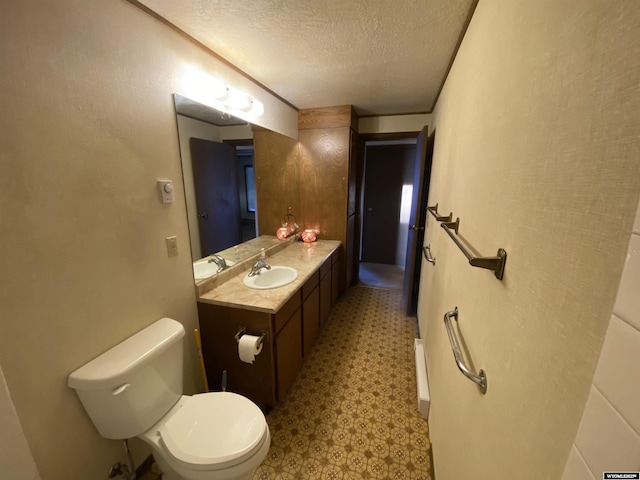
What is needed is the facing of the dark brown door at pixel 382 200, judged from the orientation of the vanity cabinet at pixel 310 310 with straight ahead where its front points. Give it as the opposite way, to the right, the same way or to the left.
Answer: to the right

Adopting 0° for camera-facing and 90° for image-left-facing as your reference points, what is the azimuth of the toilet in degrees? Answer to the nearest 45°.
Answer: approximately 315°

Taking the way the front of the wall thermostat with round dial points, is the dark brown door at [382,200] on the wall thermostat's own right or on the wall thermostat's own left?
on the wall thermostat's own left

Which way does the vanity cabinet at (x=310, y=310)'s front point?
to the viewer's right
